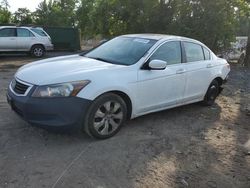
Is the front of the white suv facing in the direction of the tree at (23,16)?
no

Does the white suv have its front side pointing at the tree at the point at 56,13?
no

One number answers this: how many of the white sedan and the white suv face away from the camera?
0

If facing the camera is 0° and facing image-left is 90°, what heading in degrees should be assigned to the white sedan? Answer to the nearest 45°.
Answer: approximately 45°

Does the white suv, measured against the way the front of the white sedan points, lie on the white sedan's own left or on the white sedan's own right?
on the white sedan's own right

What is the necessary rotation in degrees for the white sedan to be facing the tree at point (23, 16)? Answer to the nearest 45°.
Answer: approximately 135° to its right

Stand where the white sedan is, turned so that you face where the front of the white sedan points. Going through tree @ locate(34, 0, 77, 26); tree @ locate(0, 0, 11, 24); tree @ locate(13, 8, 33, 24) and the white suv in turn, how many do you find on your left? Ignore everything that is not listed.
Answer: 0
